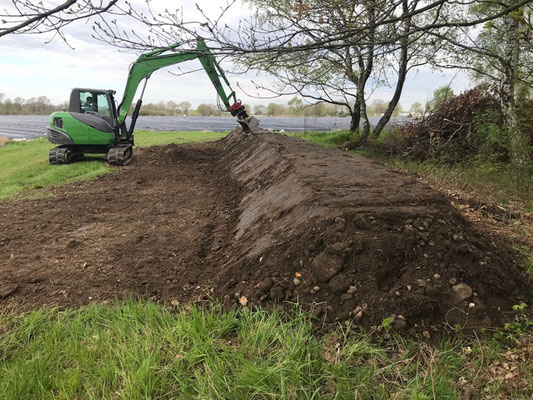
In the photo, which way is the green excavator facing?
to the viewer's right

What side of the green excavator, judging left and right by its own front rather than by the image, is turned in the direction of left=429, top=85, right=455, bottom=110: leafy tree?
front

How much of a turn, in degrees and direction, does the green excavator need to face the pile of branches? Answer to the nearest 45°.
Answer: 0° — it already faces it
